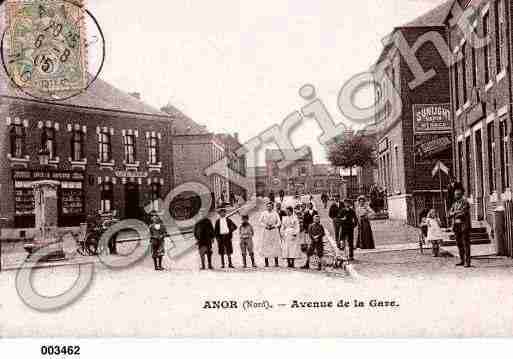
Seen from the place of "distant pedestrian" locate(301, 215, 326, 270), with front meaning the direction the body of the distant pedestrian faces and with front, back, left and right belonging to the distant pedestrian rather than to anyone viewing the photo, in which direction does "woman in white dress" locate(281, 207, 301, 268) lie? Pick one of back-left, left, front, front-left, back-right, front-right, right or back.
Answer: right

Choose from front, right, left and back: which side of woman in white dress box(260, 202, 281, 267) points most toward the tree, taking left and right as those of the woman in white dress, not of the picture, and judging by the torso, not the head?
back

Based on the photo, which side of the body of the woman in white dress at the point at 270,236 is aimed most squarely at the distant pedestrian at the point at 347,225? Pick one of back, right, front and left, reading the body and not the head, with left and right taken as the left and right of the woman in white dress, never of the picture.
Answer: left

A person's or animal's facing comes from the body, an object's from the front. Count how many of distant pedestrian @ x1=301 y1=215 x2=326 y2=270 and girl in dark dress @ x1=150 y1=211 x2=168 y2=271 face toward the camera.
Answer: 2

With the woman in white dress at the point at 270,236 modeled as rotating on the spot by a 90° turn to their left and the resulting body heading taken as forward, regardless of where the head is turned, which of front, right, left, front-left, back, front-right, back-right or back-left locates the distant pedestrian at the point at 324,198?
left

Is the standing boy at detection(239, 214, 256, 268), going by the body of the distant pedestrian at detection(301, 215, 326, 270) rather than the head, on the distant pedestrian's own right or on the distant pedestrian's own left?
on the distant pedestrian's own right

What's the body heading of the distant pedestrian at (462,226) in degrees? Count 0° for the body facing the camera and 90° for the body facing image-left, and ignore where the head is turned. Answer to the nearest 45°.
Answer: approximately 45°

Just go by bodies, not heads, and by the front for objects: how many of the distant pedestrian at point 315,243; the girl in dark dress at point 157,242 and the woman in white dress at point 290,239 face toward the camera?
3

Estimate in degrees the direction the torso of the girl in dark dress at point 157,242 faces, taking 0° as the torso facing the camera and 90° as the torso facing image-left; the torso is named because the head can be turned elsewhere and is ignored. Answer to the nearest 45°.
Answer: approximately 0°
